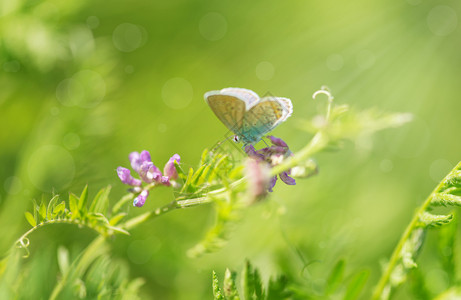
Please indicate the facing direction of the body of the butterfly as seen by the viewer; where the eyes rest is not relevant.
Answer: to the viewer's left
